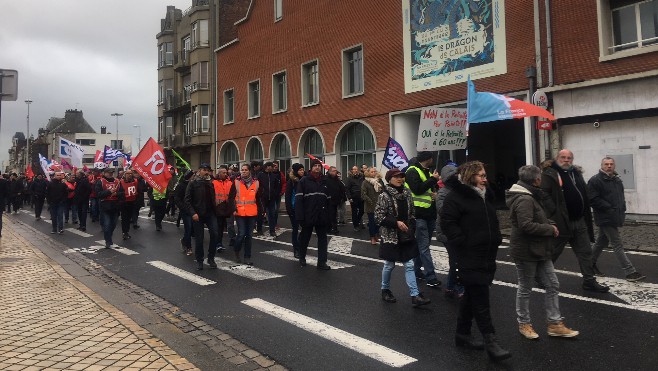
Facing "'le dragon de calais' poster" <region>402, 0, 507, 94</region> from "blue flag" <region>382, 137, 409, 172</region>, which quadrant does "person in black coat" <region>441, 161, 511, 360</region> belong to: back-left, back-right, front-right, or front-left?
back-right

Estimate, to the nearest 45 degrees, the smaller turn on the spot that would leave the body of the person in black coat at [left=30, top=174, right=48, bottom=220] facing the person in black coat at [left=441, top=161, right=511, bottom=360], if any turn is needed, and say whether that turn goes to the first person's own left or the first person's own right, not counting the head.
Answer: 0° — they already face them

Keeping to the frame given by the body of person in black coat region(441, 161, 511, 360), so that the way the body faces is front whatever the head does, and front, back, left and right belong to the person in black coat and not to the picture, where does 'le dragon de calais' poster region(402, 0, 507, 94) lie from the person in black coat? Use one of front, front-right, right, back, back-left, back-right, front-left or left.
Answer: back-left

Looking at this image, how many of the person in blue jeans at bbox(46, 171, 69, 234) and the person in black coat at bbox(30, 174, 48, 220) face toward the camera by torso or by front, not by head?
2

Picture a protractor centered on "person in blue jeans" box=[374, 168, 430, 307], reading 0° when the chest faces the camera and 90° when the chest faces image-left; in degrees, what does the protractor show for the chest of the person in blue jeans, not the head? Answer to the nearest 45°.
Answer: approximately 315°

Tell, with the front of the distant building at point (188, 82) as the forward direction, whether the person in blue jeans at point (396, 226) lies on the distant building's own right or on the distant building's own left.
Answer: on the distant building's own left
